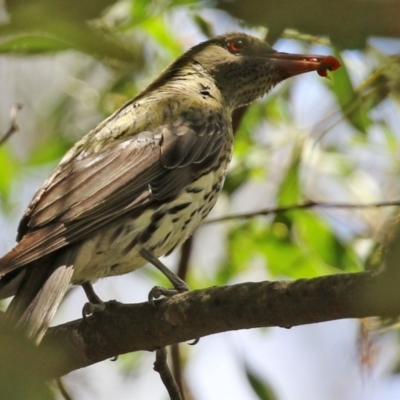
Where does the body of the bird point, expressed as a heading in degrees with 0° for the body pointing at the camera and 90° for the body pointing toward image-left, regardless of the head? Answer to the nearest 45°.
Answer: approximately 270°

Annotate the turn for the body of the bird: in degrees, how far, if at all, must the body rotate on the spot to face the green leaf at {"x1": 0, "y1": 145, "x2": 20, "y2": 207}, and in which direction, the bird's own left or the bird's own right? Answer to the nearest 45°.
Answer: approximately 135° to the bird's own left
